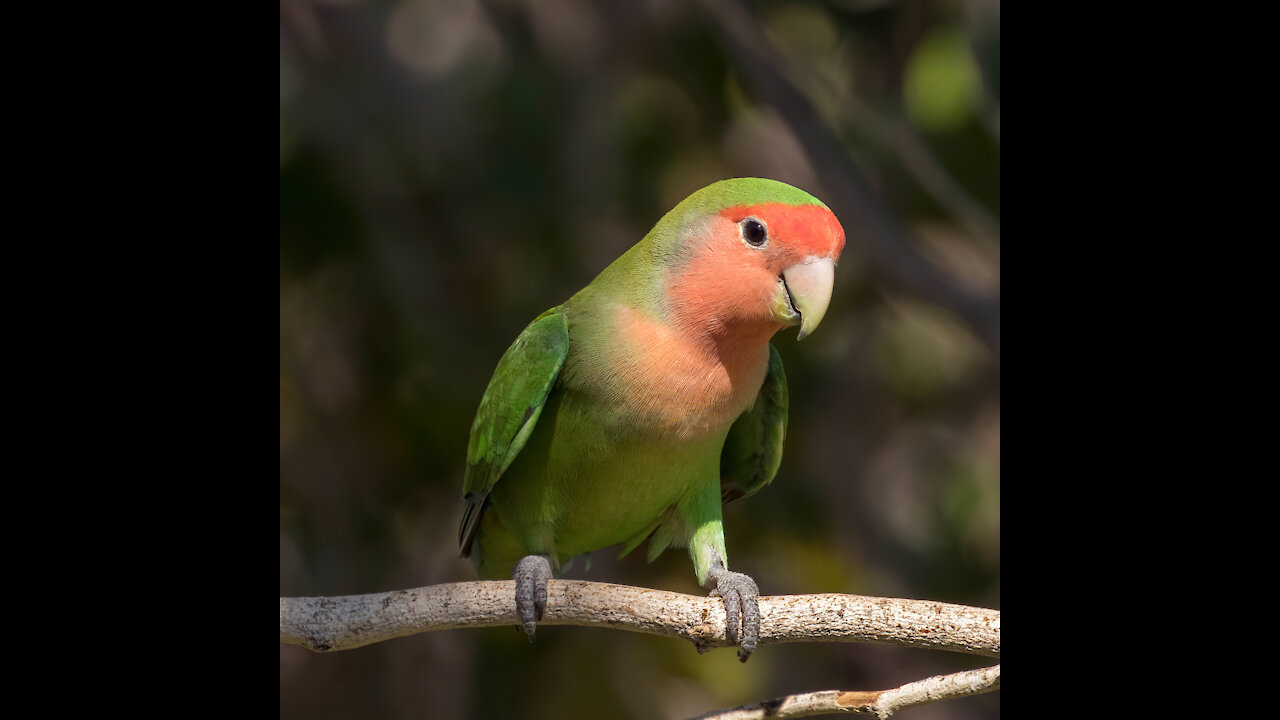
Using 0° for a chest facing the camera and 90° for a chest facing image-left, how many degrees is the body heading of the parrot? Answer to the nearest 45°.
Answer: approximately 315°
